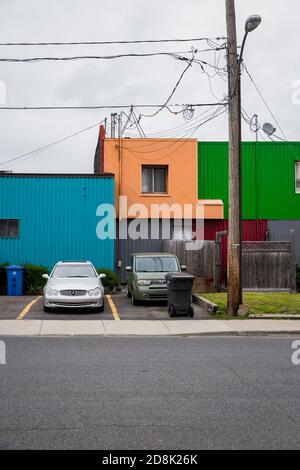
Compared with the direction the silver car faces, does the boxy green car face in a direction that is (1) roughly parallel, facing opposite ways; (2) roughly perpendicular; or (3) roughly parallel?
roughly parallel

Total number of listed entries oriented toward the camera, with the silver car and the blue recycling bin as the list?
2

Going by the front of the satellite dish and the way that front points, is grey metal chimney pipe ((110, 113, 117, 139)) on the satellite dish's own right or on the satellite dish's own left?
on the satellite dish's own right

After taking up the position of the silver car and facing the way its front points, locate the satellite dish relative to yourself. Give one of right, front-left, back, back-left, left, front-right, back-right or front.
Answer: back-left

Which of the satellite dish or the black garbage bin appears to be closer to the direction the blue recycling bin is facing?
the black garbage bin

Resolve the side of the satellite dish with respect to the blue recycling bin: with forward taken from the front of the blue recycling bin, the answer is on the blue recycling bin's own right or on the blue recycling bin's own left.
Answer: on the blue recycling bin's own left

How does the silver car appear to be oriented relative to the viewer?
toward the camera

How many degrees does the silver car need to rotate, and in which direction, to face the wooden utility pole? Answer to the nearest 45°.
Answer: approximately 90° to its left

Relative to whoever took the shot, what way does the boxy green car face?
facing the viewer

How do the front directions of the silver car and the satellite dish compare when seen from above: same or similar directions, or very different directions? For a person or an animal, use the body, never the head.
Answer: same or similar directions

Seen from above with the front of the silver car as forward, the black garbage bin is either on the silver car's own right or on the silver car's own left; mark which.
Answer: on the silver car's own left

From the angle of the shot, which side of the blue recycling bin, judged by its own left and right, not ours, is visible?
front
